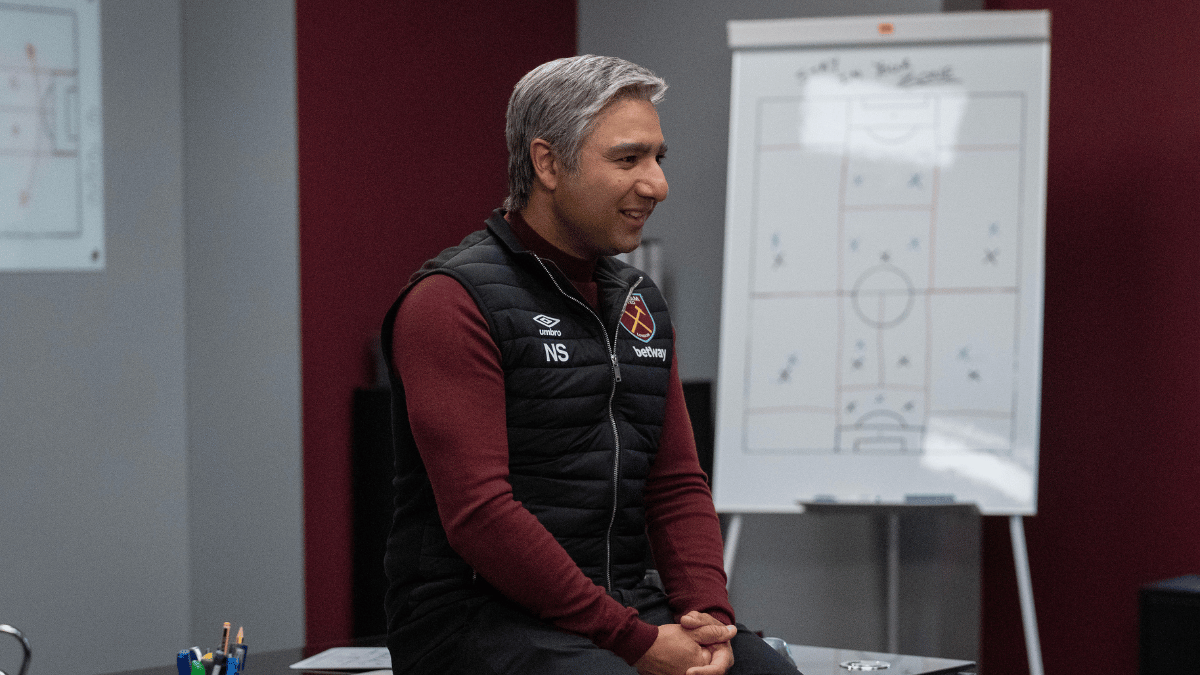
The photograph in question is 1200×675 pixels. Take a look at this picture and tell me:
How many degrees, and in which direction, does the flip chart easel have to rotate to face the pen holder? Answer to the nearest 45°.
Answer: approximately 45° to its right

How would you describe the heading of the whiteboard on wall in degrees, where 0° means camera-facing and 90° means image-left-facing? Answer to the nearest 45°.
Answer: approximately 0°

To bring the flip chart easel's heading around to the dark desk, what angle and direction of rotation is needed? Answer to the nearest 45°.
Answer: approximately 45° to its right

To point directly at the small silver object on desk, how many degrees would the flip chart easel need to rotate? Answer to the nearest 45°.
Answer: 0° — it already faces it

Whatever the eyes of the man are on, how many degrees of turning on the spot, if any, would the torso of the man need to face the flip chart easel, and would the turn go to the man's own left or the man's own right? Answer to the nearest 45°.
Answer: approximately 90° to the man's own left

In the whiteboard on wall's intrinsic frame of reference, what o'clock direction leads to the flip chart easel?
The flip chart easel is roughly at 10 o'clock from the whiteboard on wall.

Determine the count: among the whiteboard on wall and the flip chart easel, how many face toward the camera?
2

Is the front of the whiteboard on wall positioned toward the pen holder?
yes

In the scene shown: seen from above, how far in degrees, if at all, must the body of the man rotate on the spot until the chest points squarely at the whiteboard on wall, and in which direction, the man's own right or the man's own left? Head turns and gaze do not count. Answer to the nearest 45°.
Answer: approximately 180°
